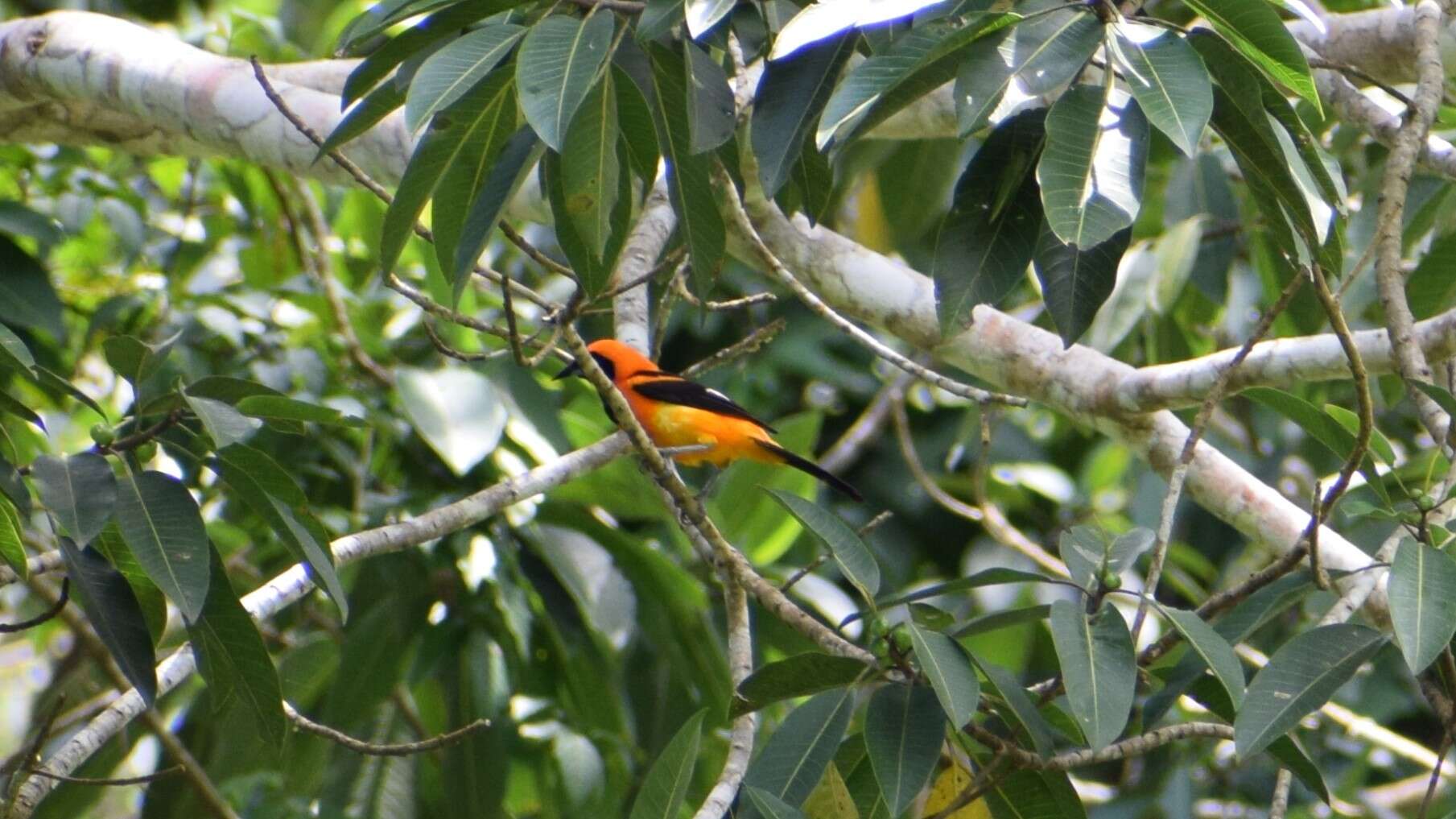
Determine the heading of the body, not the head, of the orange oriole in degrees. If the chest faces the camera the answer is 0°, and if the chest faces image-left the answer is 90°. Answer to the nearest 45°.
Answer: approximately 90°

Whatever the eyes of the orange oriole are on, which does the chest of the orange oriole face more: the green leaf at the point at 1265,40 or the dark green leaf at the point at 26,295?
the dark green leaf

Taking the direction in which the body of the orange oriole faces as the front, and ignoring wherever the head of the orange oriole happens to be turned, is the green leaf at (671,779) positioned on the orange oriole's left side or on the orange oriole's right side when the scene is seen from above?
on the orange oriole's left side

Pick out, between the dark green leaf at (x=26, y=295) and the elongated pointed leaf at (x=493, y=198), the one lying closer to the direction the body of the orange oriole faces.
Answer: the dark green leaf

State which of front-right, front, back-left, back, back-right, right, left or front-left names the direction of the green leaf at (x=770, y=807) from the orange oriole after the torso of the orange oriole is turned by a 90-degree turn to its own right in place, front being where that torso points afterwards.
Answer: back
